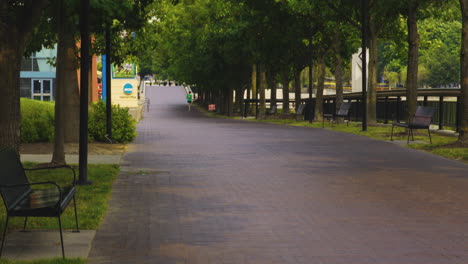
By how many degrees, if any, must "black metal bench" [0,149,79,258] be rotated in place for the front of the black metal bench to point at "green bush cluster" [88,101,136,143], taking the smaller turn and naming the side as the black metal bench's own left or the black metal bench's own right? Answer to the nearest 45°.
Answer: approximately 90° to the black metal bench's own left

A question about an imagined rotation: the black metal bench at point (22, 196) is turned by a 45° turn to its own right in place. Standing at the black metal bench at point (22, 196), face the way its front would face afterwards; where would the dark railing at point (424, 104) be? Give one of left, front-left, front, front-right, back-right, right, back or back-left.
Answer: left

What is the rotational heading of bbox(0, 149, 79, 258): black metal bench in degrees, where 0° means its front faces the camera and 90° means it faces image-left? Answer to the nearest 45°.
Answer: approximately 270°

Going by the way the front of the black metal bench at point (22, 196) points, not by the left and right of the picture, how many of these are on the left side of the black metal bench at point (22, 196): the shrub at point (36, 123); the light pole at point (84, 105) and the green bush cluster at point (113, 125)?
3

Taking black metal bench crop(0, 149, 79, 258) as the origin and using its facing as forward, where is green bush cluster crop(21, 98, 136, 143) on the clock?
The green bush cluster is roughly at 9 o'clock from the black metal bench.

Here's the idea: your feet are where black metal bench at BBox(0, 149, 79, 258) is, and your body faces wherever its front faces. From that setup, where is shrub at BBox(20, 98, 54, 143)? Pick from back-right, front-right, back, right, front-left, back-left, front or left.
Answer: left

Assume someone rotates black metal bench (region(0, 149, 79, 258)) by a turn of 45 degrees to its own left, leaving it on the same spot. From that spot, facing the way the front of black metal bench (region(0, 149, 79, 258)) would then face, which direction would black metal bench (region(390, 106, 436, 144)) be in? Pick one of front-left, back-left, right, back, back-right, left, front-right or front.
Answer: front

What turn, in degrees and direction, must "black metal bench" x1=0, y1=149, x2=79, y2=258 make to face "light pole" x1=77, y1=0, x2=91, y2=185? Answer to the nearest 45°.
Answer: approximately 90° to its left
